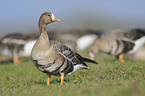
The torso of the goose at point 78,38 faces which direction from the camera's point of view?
to the viewer's left

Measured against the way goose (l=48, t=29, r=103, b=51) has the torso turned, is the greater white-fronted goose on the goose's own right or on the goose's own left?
on the goose's own left

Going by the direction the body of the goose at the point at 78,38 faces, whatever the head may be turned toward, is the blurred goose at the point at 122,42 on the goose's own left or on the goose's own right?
on the goose's own left

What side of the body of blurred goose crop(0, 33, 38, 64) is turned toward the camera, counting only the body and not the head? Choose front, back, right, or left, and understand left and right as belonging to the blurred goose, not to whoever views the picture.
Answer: left

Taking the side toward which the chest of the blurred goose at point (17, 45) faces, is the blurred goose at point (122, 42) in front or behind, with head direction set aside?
behind

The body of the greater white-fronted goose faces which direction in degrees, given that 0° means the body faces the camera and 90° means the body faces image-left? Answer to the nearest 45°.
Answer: approximately 45°

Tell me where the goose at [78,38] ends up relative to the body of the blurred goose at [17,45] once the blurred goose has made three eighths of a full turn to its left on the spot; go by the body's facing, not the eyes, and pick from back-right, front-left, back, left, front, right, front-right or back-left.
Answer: front-left

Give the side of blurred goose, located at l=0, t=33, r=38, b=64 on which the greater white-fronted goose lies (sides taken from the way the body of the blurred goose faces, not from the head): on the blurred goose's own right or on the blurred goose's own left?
on the blurred goose's own left

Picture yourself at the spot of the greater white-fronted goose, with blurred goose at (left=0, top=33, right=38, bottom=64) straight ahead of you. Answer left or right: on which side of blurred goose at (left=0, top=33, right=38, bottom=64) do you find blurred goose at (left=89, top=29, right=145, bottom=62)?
right

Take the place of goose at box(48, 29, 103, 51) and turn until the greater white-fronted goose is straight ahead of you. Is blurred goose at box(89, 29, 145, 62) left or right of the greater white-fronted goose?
left
